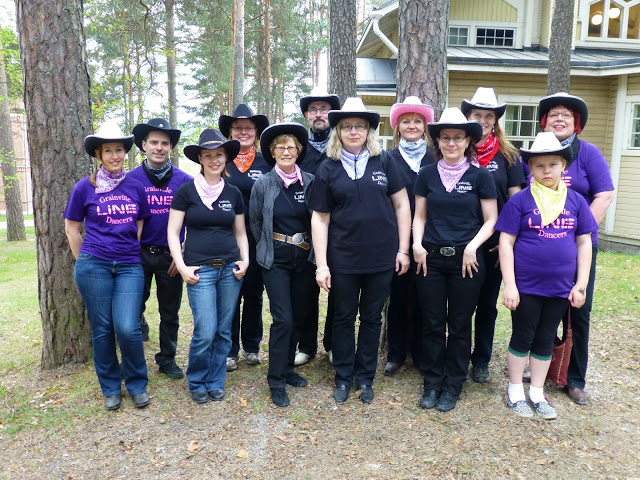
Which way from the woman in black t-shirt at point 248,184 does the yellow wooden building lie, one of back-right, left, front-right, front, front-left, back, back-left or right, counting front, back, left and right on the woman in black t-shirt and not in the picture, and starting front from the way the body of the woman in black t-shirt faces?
back-left

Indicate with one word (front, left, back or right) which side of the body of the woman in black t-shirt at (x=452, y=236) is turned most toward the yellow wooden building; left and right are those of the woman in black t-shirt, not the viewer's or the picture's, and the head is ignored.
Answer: back

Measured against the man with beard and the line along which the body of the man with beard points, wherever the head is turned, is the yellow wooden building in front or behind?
behind

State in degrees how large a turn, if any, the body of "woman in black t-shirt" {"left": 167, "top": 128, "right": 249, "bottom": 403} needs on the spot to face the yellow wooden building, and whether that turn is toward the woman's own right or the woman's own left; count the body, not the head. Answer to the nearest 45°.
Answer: approximately 135° to the woman's own left

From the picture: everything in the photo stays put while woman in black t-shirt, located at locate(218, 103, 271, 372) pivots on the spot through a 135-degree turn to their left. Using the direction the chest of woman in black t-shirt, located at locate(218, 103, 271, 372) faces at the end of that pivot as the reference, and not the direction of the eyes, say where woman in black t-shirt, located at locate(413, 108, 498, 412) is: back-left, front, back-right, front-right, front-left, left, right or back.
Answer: right
